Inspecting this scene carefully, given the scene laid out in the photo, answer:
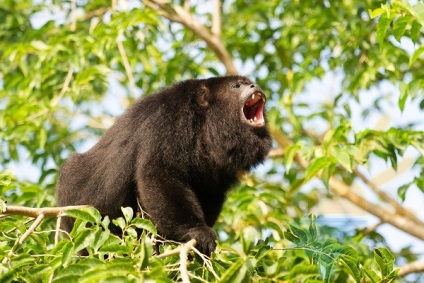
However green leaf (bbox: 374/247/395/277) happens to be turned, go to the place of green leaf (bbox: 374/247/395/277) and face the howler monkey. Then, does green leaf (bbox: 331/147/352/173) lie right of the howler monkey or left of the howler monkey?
right

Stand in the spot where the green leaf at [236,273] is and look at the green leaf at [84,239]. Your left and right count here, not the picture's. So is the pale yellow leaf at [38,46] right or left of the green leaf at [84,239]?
right

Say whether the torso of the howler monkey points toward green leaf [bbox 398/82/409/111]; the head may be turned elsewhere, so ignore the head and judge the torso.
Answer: yes

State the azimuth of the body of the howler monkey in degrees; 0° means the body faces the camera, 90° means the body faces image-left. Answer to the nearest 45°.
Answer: approximately 270°

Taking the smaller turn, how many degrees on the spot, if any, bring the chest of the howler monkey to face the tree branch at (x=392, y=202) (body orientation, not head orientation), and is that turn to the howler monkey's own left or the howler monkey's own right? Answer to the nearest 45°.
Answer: approximately 45° to the howler monkey's own left

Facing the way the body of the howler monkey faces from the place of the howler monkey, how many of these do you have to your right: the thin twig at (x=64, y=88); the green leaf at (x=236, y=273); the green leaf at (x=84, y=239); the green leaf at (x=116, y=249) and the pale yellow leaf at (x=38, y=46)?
3

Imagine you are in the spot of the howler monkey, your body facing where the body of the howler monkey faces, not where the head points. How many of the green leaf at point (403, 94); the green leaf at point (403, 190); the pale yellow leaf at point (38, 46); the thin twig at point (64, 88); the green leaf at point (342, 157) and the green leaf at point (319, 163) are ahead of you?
4

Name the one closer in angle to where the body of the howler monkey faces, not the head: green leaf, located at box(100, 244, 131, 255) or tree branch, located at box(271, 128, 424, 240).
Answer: the tree branch

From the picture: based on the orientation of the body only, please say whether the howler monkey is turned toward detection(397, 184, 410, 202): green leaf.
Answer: yes
